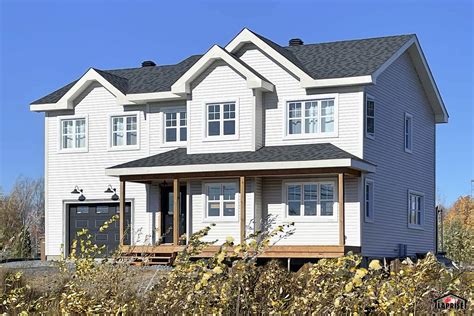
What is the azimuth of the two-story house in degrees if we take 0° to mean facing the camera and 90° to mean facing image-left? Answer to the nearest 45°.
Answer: approximately 45°

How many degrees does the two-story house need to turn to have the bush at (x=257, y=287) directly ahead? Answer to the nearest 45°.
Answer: approximately 45° to its left
